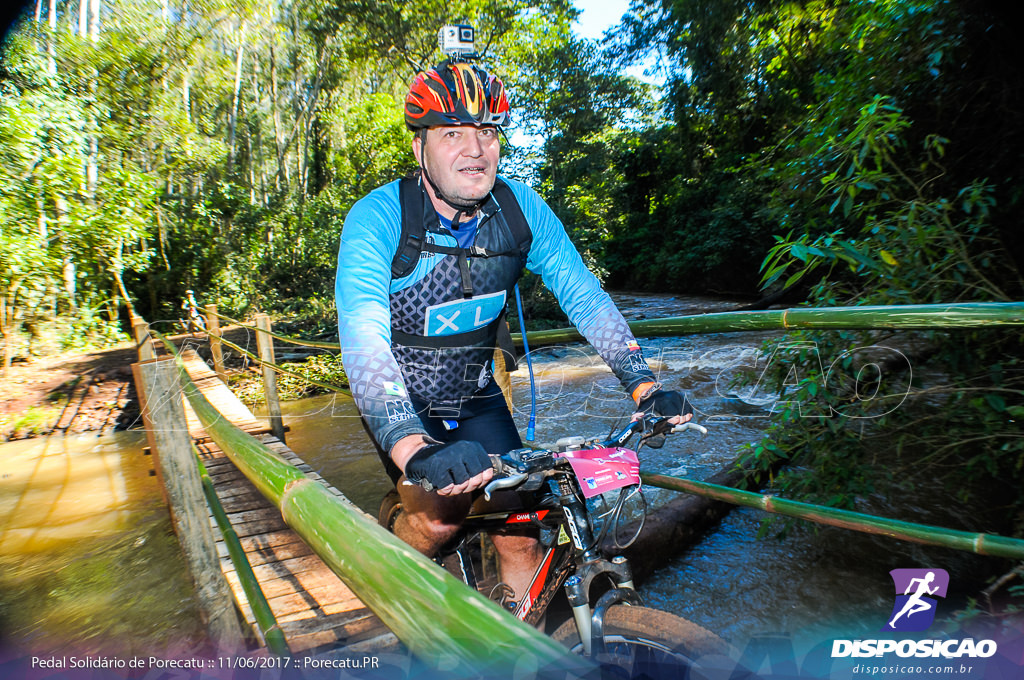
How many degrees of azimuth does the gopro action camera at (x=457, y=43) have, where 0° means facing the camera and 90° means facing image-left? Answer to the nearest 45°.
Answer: approximately 315°

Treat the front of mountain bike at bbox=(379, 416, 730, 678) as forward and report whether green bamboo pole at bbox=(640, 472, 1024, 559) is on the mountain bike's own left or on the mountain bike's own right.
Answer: on the mountain bike's own left

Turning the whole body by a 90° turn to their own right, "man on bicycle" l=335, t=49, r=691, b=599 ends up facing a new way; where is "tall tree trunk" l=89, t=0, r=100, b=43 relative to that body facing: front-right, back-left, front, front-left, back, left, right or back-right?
right

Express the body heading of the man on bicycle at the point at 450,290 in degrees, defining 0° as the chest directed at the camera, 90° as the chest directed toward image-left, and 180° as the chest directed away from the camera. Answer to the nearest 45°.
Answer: approximately 315°

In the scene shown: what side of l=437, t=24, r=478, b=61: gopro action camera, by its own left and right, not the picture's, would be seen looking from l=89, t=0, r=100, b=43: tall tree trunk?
back

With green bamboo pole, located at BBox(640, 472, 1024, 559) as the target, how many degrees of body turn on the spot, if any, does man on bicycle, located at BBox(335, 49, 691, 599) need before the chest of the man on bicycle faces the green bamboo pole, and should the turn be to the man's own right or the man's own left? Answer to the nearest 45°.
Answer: approximately 45° to the man's own left

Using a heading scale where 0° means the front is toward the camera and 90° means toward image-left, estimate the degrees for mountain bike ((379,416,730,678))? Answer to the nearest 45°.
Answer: approximately 315°

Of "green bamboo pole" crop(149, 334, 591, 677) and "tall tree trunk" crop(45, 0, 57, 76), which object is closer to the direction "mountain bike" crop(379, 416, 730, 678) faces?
the green bamboo pole

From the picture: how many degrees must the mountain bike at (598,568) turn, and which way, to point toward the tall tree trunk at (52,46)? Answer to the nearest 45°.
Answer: approximately 180°

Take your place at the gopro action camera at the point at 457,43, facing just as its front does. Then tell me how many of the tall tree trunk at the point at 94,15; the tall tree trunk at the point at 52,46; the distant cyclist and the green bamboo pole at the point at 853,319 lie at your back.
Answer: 3
